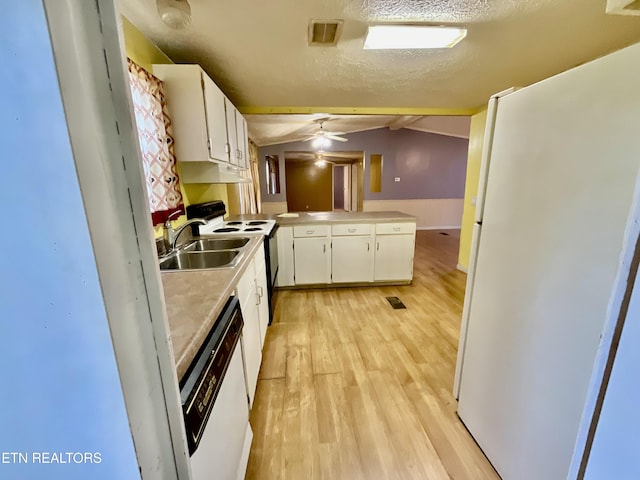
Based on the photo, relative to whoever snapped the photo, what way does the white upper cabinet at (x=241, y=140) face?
facing to the right of the viewer

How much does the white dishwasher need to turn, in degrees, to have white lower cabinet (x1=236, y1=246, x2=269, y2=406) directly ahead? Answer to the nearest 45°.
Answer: approximately 90° to its left

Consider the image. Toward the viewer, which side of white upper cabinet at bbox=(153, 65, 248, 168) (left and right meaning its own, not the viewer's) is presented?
right

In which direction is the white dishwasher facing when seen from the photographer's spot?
facing to the right of the viewer

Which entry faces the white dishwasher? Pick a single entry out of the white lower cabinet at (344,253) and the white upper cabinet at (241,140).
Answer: the white lower cabinet

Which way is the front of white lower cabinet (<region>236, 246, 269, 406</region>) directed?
to the viewer's right

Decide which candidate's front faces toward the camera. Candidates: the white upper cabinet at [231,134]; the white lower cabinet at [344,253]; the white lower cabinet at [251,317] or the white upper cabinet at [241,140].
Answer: the white lower cabinet at [344,253]

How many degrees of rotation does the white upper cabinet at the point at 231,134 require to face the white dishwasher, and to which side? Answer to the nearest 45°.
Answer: approximately 90° to its right

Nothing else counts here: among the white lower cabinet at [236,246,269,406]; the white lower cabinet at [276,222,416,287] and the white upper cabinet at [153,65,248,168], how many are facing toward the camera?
1

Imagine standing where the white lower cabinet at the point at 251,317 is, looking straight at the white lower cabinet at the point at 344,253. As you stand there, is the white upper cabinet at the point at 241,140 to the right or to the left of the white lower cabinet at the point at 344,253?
left
